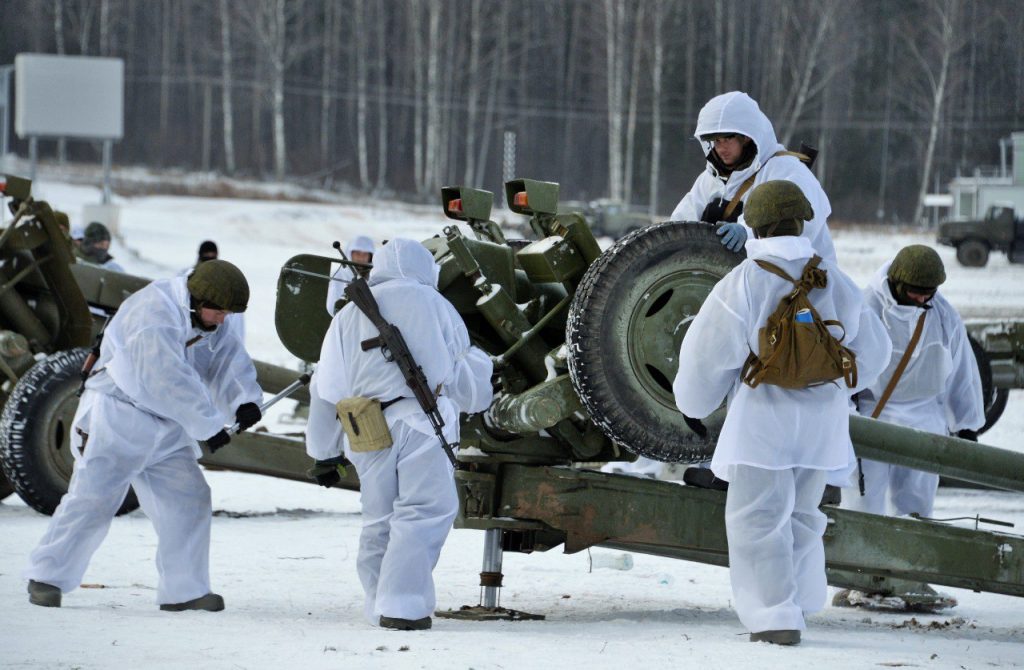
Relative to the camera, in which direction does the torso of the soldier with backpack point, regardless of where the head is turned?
away from the camera

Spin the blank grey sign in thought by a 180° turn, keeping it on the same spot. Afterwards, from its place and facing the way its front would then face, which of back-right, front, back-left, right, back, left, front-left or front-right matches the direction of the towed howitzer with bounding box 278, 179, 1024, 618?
back

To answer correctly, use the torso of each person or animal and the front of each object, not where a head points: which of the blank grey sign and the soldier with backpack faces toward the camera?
the blank grey sign

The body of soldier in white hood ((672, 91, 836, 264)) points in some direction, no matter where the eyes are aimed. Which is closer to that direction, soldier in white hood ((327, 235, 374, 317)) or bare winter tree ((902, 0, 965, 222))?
the soldier in white hood

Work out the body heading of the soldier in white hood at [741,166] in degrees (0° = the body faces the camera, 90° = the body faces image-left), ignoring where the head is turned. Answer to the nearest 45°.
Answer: approximately 45°

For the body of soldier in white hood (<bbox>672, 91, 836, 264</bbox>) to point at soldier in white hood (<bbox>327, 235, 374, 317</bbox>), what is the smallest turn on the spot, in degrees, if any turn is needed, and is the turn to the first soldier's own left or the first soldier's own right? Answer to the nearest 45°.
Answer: approximately 45° to the first soldier's own right

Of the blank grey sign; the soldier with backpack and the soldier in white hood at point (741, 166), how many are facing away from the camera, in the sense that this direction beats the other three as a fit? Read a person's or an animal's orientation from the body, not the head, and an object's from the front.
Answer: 1

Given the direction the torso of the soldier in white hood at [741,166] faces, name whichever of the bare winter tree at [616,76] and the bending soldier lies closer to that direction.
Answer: the bending soldier

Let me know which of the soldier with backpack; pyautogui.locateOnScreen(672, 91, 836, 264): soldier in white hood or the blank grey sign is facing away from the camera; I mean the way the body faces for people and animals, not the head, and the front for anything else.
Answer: the soldier with backpack

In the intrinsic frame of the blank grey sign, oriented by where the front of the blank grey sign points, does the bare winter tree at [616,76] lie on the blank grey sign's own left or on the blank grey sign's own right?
on the blank grey sign's own left

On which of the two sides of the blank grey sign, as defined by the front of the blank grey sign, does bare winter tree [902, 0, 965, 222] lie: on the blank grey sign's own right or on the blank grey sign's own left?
on the blank grey sign's own left

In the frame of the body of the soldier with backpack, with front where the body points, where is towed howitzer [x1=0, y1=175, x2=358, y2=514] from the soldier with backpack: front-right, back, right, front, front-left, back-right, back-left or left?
front-left

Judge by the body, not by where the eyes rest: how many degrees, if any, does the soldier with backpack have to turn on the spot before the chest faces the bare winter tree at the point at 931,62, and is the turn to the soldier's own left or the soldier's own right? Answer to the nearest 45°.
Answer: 0° — they already face it

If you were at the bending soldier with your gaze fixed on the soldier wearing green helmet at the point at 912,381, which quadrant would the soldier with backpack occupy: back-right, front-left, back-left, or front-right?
front-right

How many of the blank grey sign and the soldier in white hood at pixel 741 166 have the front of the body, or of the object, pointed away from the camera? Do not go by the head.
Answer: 0

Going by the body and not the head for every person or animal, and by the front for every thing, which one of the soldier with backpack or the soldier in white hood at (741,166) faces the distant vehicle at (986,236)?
the soldier with backpack

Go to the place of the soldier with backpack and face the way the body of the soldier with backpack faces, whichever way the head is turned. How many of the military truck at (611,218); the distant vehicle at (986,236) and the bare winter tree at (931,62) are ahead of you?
3

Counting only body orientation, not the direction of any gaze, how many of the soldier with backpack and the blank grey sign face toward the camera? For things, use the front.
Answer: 1

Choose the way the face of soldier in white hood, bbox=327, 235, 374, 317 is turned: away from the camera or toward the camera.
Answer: toward the camera

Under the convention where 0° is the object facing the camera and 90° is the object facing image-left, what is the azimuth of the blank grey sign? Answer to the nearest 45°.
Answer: approximately 0°

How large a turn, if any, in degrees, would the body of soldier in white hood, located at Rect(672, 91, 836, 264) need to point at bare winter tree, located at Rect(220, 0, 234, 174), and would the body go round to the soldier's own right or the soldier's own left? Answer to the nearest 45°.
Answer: approximately 135° to the soldier's own right
